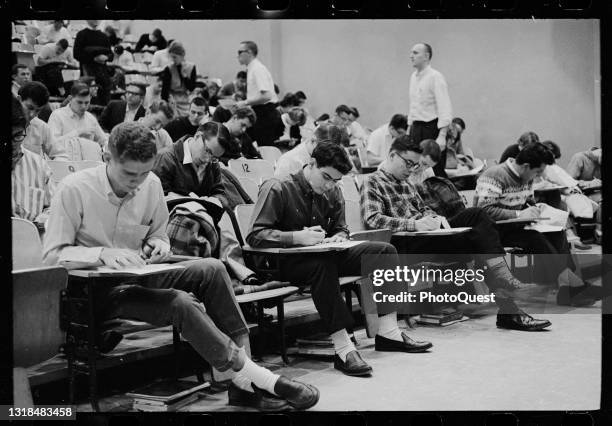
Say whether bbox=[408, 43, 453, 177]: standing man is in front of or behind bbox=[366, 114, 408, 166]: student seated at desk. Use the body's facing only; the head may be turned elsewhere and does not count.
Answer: in front

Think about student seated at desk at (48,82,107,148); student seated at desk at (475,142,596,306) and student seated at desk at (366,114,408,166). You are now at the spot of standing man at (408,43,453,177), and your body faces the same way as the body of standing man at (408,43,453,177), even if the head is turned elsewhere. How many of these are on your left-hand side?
1

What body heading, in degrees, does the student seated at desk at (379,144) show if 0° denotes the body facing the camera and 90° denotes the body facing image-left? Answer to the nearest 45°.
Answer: approximately 315°

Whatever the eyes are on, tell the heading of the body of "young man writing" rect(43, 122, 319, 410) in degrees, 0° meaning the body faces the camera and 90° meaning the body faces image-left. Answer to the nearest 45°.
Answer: approximately 315°

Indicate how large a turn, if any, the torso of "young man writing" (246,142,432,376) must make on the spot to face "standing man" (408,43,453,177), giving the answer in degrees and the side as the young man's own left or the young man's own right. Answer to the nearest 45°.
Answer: approximately 135° to the young man's own left

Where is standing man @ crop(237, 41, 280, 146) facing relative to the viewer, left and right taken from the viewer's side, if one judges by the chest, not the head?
facing to the left of the viewer
